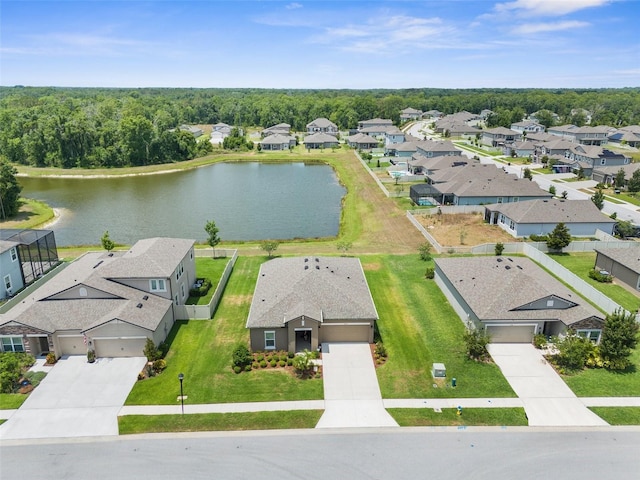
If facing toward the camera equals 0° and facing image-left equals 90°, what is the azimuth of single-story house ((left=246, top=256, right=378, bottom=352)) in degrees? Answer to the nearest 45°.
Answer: approximately 0°

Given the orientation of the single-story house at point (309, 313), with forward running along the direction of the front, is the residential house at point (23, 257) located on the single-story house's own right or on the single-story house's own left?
on the single-story house's own right

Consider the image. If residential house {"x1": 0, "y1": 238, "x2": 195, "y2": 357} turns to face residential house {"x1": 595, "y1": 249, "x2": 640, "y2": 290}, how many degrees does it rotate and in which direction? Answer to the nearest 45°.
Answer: approximately 135° to its left

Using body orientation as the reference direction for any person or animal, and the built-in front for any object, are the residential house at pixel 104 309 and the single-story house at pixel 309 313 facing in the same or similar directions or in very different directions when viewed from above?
same or similar directions

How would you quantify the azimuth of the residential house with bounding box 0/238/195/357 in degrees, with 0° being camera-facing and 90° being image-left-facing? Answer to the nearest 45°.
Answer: approximately 45°

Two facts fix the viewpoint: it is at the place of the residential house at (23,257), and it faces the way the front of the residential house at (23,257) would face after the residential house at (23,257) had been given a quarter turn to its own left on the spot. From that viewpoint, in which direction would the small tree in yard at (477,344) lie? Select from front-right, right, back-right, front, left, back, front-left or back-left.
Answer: front

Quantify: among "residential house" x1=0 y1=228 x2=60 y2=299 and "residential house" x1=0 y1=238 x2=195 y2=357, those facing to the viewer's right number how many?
0

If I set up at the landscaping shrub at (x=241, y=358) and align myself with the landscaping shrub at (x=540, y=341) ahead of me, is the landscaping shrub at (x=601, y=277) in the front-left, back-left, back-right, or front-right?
front-left

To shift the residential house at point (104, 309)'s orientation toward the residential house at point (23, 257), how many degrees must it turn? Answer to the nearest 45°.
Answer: approximately 135° to its right

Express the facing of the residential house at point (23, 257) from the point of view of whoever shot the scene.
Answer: facing the viewer and to the left of the viewer

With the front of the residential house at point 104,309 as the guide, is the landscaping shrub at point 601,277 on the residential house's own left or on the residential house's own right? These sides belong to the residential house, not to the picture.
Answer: on the residential house's own left

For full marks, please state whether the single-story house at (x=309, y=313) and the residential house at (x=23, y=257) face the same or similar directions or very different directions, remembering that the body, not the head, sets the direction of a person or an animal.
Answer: same or similar directions

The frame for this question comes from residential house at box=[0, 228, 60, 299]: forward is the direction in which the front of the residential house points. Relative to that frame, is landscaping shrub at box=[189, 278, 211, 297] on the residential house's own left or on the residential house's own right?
on the residential house's own left

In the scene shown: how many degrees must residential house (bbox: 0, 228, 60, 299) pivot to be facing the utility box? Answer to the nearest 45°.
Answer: approximately 90° to its left
